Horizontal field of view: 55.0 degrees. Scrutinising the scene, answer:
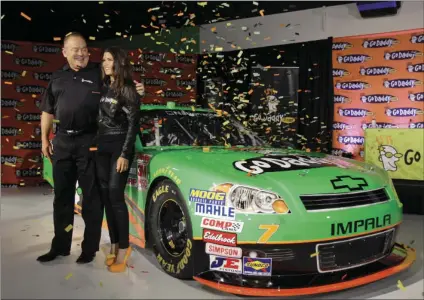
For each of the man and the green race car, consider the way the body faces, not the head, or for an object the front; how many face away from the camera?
0

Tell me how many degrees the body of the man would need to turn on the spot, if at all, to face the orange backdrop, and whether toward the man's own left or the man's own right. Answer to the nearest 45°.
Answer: approximately 135° to the man's own left

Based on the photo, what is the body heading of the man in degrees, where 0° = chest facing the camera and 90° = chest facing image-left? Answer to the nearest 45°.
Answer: approximately 0°

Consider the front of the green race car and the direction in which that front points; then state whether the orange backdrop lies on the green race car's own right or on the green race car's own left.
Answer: on the green race car's own left

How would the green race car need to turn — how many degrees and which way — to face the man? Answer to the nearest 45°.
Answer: approximately 180°
